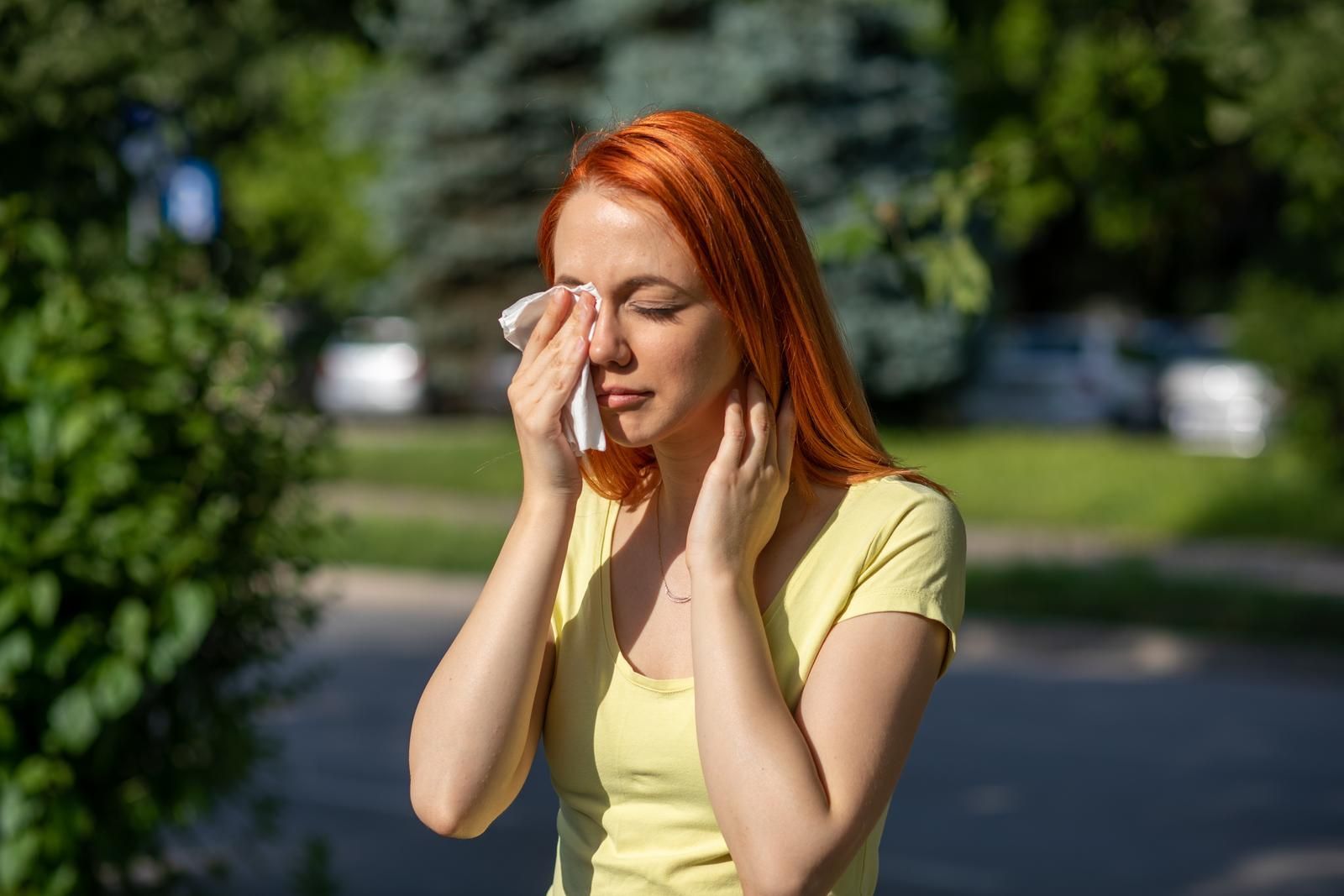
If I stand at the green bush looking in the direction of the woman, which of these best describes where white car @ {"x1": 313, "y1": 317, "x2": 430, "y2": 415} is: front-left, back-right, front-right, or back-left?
back-left

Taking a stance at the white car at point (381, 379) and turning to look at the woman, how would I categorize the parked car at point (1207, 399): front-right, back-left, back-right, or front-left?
front-left

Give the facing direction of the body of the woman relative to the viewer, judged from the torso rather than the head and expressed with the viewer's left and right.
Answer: facing the viewer and to the left of the viewer

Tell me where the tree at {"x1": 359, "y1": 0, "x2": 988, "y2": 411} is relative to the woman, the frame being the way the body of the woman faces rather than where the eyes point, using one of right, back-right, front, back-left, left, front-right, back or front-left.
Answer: back-right

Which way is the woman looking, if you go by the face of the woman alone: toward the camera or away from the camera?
toward the camera

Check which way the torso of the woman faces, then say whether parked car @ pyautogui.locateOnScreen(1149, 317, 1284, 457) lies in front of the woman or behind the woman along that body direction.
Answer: behind

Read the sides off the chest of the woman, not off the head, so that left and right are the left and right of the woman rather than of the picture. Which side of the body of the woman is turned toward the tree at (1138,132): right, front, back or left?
back

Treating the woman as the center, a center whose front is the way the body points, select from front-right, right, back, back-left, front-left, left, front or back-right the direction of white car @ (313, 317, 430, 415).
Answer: back-right

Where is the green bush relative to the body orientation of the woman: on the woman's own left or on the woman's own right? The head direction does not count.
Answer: on the woman's own right
